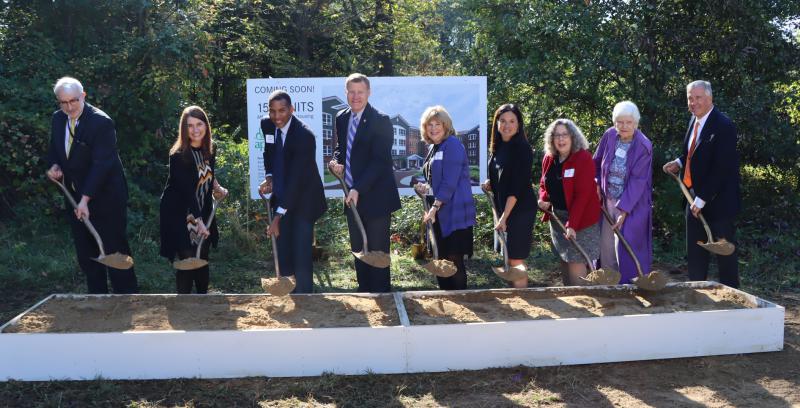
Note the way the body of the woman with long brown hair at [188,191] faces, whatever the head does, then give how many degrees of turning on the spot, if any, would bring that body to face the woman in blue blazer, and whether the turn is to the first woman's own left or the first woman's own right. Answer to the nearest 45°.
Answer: approximately 45° to the first woman's own left

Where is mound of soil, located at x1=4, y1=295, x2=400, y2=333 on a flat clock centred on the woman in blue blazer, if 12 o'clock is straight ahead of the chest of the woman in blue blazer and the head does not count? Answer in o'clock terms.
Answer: The mound of soil is roughly at 1 o'clock from the woman in blue blazer.

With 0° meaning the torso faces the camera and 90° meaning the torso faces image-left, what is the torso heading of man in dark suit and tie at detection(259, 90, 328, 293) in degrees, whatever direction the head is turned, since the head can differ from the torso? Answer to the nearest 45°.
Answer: approximately 45°

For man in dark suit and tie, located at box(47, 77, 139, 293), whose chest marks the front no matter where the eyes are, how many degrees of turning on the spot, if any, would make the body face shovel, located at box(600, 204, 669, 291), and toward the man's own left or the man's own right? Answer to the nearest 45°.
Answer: approximately 90° to the man's own left

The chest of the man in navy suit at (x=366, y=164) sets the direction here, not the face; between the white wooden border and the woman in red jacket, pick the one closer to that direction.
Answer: the white wooden border

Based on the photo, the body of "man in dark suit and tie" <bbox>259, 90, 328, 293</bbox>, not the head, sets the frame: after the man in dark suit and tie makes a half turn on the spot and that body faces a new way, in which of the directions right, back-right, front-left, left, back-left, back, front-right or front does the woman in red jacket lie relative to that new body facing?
front-right

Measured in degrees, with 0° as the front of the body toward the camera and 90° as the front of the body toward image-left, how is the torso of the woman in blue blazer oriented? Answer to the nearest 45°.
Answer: approximately 45°

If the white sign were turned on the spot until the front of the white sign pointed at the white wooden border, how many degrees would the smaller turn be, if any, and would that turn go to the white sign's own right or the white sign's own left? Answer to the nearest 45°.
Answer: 0° — it already faces it
